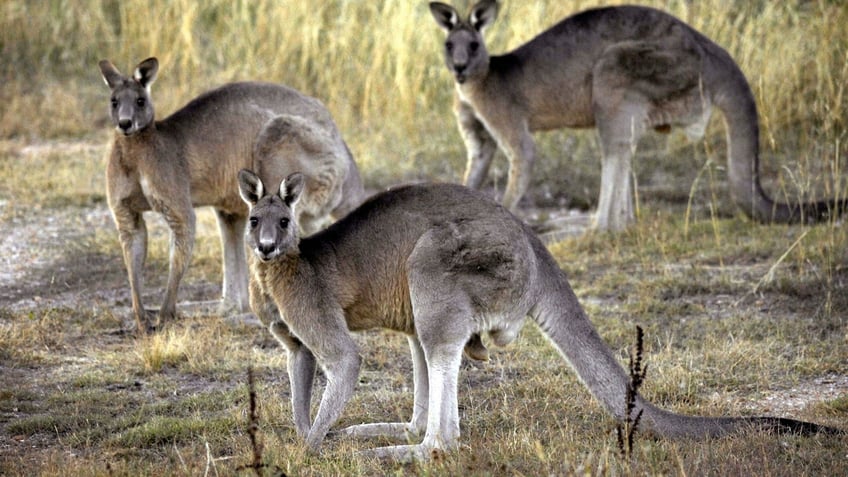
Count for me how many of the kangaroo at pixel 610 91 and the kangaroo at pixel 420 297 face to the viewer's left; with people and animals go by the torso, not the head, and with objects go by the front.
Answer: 2

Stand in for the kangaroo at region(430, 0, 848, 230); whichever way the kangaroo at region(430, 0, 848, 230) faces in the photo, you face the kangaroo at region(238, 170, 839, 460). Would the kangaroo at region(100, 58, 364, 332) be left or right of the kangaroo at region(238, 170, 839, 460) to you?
right

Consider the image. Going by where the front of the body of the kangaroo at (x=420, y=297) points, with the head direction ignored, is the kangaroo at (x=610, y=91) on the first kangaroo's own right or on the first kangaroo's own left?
on the first kangaroo's own right

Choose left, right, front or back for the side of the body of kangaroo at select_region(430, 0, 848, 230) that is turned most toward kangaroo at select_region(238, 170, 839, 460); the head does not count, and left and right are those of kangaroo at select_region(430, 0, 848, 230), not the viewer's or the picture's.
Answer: left

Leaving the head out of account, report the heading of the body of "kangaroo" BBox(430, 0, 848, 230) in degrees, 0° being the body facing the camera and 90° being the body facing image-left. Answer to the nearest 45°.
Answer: approximately 90°

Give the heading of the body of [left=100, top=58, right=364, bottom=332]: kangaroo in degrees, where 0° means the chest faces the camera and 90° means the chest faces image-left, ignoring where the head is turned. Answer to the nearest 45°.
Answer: approximately 45°

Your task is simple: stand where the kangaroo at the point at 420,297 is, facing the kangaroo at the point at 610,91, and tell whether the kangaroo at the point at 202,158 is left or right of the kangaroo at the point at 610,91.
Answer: left

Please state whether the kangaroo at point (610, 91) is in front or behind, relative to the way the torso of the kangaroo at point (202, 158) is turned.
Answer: behind

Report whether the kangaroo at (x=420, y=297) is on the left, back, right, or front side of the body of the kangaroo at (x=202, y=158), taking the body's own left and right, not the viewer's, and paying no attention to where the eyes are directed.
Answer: left

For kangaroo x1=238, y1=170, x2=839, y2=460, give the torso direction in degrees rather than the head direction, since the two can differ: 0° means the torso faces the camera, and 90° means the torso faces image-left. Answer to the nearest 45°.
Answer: approximately 90°
